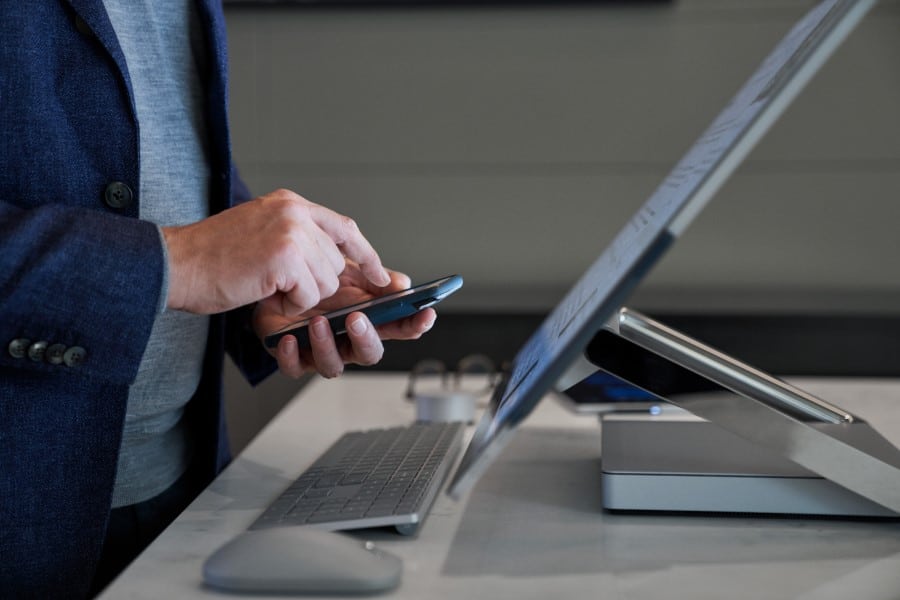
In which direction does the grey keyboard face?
to the viewer's left
